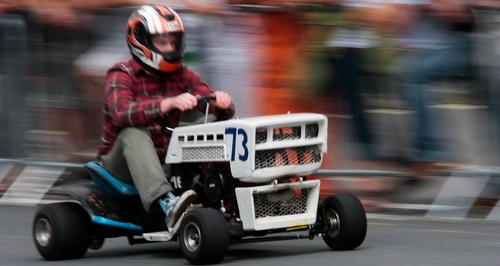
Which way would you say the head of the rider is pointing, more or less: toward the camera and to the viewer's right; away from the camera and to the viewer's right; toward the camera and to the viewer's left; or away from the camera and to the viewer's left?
toward the camera and to the viewer's right

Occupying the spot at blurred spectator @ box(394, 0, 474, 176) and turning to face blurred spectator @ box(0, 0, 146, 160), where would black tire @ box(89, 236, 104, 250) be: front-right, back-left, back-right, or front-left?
front-left

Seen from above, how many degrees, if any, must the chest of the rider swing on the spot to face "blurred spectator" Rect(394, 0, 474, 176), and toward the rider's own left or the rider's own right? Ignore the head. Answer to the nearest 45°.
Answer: approximately 90° to the rider's own left

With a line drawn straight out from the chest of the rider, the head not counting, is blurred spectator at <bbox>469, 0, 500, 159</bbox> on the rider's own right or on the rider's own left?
on the rider's own left
